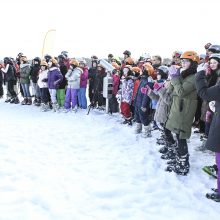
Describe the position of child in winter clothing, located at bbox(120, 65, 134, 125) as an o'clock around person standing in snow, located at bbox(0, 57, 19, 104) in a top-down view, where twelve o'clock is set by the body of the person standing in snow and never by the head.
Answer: The child in winter clothing is roughly at 8 o'clock from the person standing in snow.

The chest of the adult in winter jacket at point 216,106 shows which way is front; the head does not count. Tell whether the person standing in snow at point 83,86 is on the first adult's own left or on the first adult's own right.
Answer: on the first adult's own right

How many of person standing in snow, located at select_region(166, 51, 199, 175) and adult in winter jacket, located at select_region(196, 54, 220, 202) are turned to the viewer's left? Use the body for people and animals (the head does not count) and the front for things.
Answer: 2

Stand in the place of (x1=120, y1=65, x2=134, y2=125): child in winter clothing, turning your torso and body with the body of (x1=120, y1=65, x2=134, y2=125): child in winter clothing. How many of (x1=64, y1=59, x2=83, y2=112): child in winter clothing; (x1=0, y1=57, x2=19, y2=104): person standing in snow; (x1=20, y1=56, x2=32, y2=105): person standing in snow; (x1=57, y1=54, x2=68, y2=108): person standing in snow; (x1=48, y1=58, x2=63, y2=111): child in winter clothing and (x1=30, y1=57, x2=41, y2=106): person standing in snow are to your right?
6

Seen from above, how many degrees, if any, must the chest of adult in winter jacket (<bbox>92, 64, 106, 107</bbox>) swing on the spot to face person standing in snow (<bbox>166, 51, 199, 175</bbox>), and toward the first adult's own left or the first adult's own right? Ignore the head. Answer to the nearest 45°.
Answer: approximately 45° to the first adult's own left

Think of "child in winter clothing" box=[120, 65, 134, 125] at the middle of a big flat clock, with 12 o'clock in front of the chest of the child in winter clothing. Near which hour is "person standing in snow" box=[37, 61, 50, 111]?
The person standing in snow is roughly at 3 o'clock from the child in winter clothing.

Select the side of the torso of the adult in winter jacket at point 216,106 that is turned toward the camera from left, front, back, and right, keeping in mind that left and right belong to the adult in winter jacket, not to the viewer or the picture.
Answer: left

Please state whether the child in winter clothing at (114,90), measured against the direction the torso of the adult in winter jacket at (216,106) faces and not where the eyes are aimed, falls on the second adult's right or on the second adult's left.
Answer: on the second adult's right
